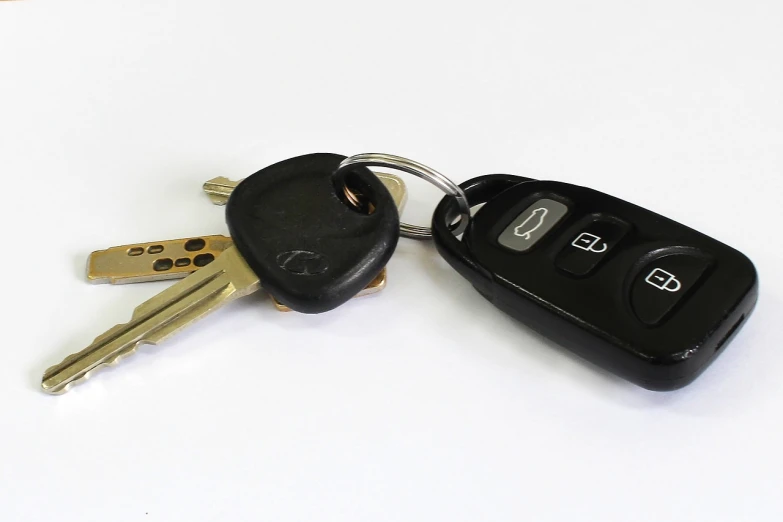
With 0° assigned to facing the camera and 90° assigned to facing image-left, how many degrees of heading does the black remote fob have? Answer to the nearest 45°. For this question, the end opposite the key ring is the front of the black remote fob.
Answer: approximately 315°
